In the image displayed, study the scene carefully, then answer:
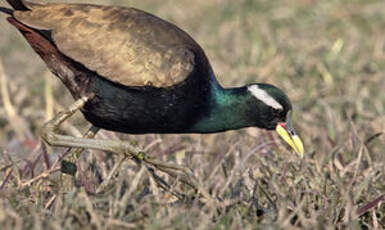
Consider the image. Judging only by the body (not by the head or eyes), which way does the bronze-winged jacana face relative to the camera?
to the viewer's right
